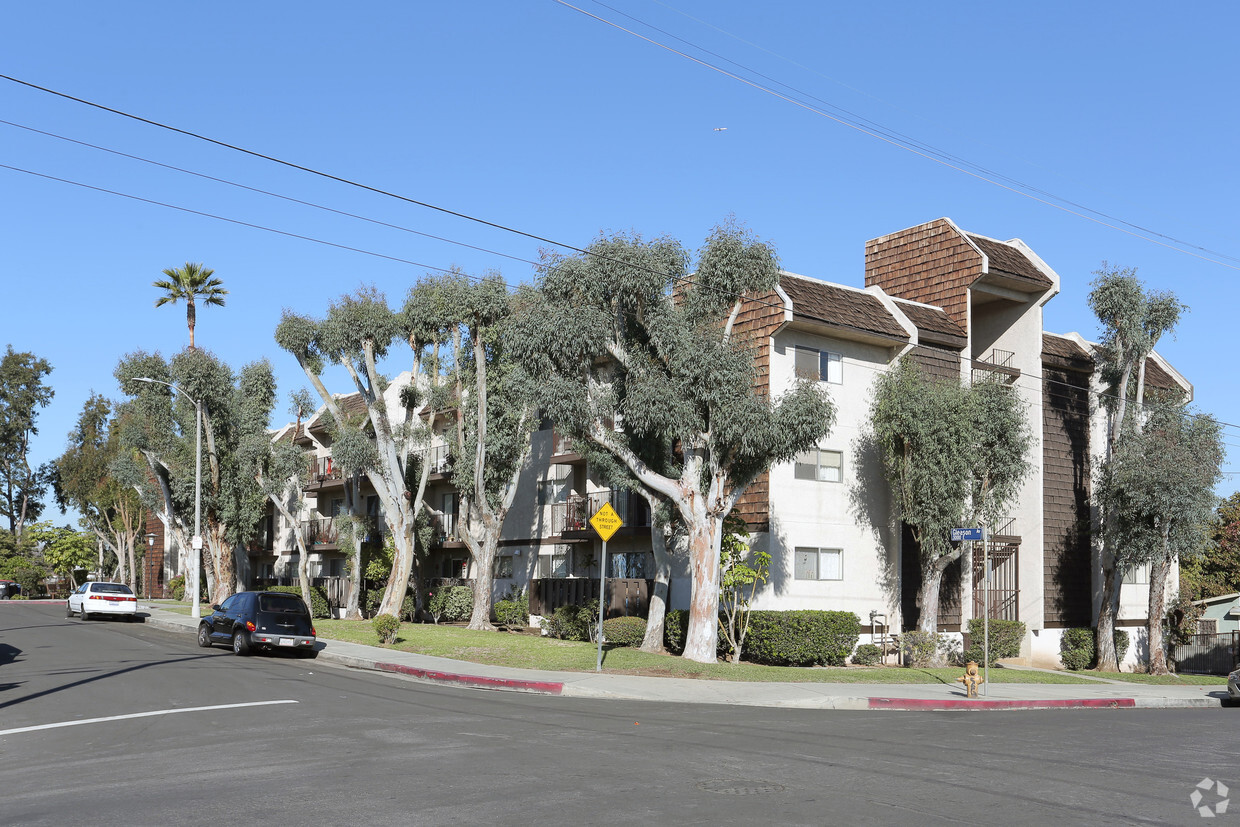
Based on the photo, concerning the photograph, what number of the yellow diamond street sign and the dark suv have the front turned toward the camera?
1

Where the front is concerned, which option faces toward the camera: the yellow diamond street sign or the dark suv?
the yellow diamond street sign

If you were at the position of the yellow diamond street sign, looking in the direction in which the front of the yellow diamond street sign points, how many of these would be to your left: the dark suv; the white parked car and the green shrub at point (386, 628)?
0

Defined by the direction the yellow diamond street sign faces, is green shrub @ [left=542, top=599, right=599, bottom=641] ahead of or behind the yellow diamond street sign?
behind

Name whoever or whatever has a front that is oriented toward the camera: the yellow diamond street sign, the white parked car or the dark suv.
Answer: the yellow diamond street sign

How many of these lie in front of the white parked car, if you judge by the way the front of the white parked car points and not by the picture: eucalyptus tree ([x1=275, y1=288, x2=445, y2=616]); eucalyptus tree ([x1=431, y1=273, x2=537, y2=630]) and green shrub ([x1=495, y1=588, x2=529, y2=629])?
0

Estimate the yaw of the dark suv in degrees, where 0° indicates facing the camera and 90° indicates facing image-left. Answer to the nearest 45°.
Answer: approximately 135°

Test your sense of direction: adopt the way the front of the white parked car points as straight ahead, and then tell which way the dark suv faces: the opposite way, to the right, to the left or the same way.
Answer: the same way

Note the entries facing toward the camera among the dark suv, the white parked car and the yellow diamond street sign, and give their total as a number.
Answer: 1

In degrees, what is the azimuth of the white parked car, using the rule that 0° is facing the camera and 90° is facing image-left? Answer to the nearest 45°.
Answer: approximately 135°

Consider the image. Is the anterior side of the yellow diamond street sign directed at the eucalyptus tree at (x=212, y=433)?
no

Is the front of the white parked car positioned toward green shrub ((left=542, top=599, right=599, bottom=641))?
no

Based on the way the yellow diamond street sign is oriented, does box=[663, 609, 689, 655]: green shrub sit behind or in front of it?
behind

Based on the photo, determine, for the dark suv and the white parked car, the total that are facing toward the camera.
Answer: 0

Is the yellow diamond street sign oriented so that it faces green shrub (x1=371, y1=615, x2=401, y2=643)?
no

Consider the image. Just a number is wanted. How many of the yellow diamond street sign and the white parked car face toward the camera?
1

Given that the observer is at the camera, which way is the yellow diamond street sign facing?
facing the viewer

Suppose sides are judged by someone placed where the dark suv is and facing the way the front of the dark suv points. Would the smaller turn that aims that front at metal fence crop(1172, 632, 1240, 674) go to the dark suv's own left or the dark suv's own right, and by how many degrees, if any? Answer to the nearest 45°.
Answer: approximately 135° to the dark suv's own right
